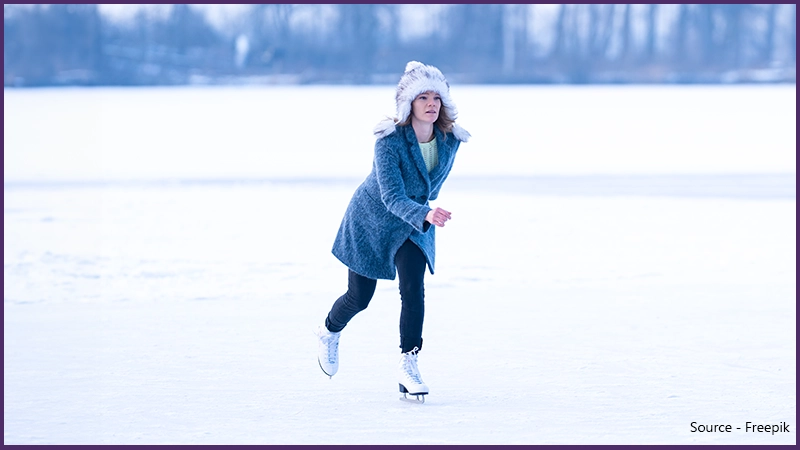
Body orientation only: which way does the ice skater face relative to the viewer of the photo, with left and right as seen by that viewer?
facing the viewer and to the right of the viewer
